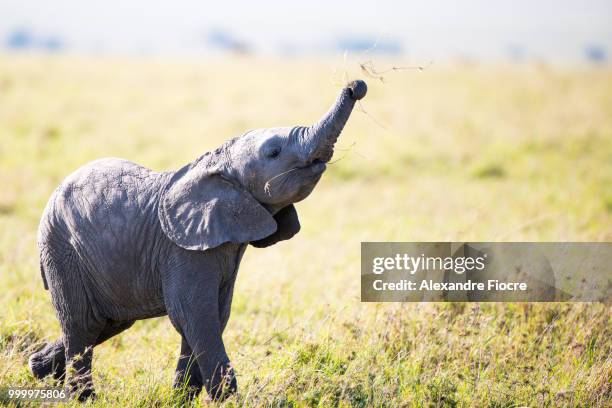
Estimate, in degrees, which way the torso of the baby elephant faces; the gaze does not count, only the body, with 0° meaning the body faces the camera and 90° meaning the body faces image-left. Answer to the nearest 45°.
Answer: approximately 270°
